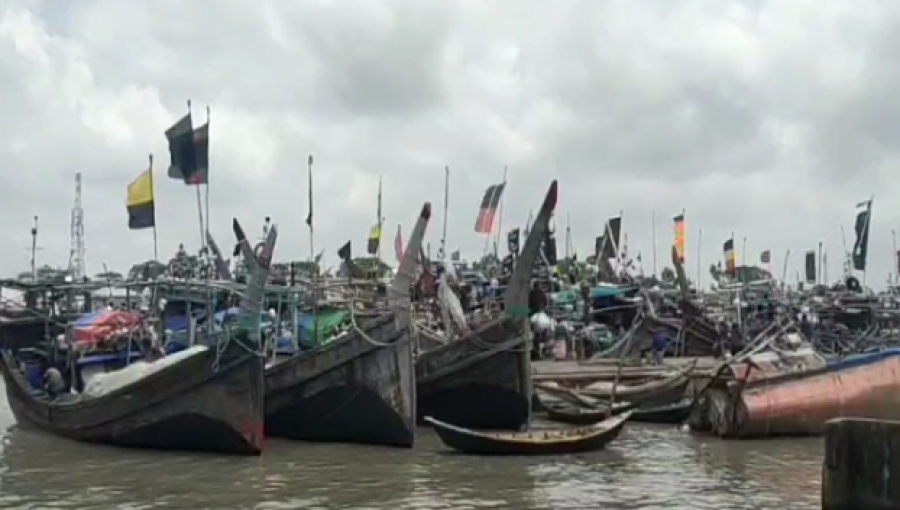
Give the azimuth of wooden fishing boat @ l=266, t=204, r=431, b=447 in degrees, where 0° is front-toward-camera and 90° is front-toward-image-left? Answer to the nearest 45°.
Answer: approximately 315°

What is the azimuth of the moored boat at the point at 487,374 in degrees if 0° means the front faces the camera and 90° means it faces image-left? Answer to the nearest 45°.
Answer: approximately 315°
